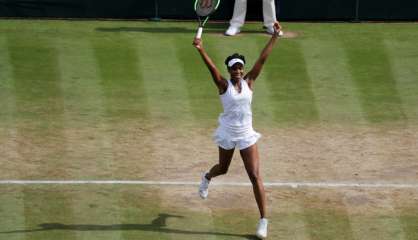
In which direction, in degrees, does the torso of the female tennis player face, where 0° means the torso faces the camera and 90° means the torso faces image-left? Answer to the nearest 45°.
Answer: approximately 0°
